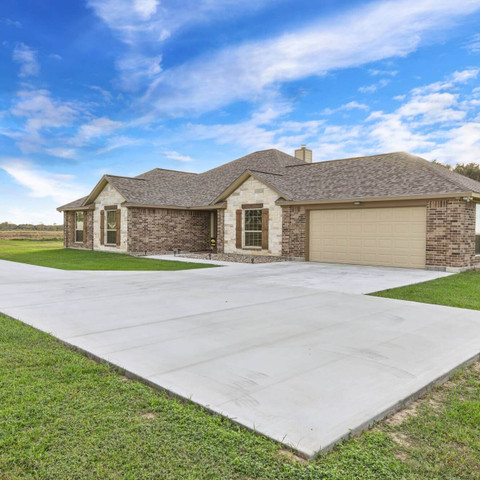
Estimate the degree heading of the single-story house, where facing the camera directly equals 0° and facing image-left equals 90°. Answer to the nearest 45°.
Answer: approximately 45°

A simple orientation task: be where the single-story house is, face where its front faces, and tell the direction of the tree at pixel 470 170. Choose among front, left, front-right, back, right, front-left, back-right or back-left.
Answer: back
